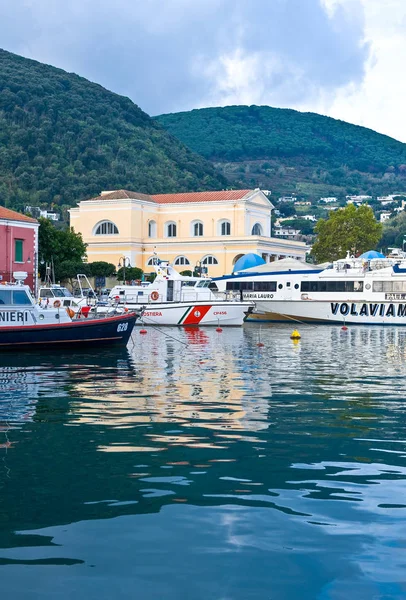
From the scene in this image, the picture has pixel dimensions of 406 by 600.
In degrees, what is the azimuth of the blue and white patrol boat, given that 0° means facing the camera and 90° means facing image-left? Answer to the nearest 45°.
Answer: approximately 270°

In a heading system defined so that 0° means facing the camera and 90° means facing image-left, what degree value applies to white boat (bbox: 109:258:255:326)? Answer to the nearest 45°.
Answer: approximately 270°

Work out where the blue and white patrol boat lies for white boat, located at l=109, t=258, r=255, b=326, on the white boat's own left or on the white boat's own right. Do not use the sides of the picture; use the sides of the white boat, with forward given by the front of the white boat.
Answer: on the white boat's own right

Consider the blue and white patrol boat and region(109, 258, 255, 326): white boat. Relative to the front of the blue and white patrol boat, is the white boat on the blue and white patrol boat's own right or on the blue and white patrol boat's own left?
on the blue and white patrol boat's own left

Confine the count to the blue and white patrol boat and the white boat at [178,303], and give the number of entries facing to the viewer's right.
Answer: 2
